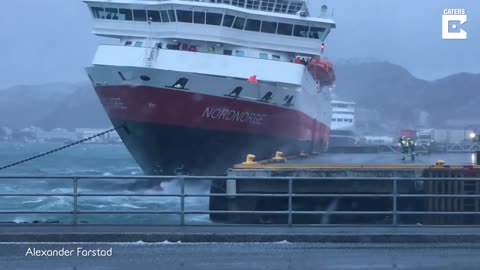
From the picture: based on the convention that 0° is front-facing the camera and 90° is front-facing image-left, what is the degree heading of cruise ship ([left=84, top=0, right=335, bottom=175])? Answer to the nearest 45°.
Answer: approximately 45°
